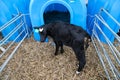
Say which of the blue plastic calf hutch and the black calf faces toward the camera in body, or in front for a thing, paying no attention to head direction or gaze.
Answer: the blue plastic calf hutch

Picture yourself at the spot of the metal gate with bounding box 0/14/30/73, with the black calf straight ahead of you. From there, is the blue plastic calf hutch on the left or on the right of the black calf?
left

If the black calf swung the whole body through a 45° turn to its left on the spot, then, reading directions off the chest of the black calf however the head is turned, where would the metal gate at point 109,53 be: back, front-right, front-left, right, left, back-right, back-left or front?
back

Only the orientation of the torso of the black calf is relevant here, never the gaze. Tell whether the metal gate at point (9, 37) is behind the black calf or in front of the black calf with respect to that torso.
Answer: in front

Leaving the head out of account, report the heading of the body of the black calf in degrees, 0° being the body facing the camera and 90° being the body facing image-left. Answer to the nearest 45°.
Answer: approximately 135°

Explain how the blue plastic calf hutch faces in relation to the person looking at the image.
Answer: facing the viewer

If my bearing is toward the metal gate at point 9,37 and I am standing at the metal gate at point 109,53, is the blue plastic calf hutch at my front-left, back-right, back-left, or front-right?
front-right

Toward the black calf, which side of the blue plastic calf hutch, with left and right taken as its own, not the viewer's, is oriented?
front

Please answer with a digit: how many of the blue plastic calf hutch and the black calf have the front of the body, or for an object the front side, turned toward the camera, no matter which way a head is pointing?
1

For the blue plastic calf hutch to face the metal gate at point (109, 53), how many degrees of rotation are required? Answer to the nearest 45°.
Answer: approximately 45° to its left
